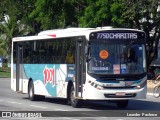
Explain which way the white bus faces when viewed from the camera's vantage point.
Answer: facing the viewer and to the right of the viewer
